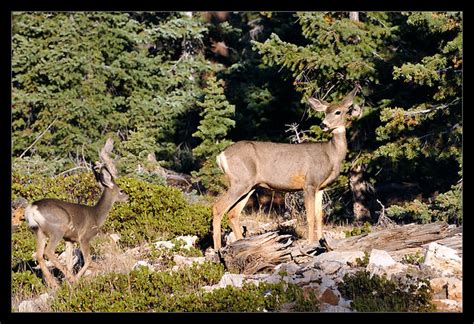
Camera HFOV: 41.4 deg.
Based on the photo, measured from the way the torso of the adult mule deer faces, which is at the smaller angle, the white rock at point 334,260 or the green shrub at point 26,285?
the white rock

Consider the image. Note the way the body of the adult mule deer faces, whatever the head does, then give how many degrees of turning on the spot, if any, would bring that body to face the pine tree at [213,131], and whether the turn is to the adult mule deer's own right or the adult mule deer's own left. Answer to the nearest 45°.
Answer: approximately 90° to the adult mule deer's own left

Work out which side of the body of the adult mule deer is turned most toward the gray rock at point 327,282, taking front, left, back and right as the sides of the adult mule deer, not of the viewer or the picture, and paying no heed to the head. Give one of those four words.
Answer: right

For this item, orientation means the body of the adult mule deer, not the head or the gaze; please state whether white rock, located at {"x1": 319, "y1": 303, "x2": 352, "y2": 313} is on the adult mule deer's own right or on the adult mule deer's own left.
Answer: on the adult mule deer's own right

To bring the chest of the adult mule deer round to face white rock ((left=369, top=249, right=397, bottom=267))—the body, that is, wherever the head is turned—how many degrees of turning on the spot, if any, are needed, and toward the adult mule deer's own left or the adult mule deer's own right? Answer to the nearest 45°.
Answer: approximately 45° to the adult mule deer's own right

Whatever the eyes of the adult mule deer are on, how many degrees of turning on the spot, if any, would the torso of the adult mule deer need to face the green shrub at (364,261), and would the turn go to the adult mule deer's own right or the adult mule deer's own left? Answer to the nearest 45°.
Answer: approximately 45° to the adult mule deer's own right

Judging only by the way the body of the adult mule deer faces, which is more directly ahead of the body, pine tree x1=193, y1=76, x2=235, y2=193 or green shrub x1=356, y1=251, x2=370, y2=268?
the green shrub

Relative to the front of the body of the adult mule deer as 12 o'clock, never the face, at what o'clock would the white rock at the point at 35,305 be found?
The white rock is roughly at 5 o'clock from the adult mule deer.

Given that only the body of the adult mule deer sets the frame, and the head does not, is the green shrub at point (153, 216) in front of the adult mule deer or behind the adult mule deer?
behind

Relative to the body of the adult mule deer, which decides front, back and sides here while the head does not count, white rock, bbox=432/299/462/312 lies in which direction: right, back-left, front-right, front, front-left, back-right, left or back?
front-right

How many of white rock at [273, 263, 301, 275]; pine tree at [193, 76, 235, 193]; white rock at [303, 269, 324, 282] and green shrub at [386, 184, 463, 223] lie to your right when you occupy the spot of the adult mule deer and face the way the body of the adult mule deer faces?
2

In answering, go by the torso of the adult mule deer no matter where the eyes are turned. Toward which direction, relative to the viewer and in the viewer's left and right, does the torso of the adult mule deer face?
facing to the right of the viewer

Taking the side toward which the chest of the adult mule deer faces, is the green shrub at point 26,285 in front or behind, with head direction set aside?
behind

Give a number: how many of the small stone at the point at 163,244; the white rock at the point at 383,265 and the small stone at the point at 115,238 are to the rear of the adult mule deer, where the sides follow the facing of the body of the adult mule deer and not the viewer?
2

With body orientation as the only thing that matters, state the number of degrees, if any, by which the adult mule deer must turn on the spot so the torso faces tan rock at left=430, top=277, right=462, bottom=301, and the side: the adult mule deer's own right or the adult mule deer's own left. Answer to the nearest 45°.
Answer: approximately 45° to the adult mule deer's own right
